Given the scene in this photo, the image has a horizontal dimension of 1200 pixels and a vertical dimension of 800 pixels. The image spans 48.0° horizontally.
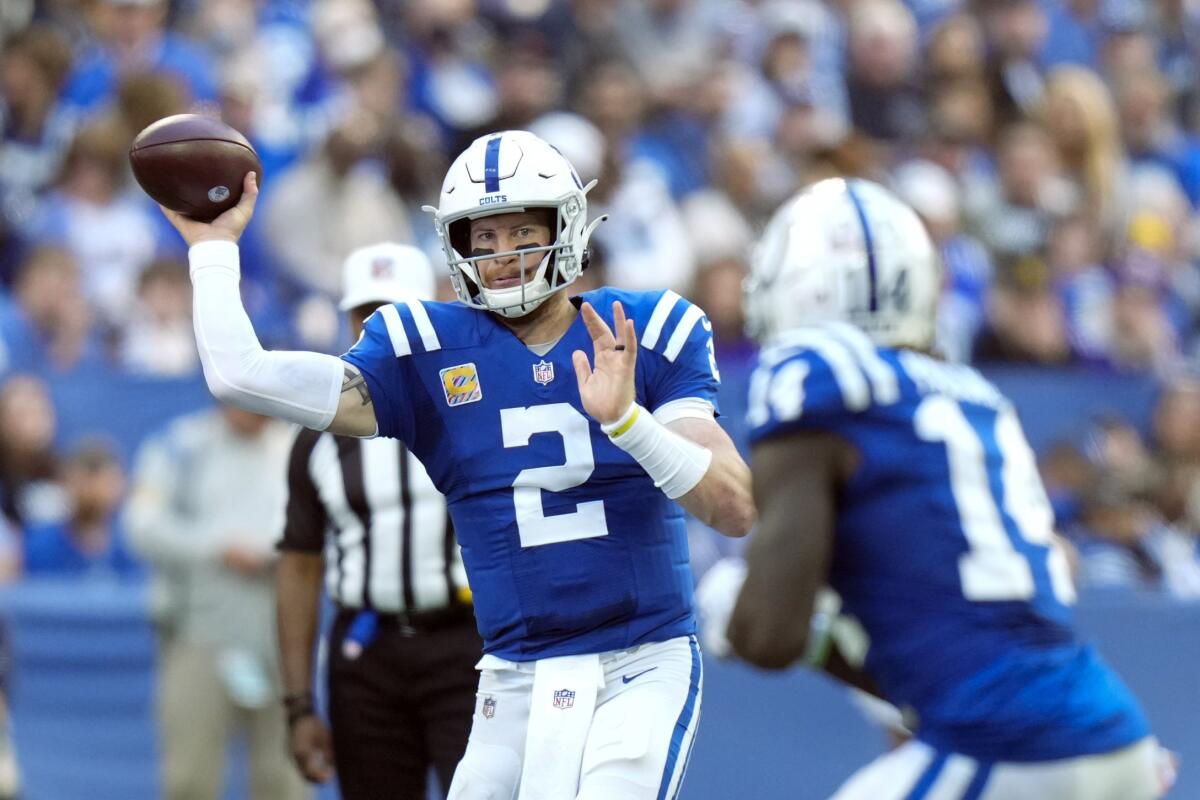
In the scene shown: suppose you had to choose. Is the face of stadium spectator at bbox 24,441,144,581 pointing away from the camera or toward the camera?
toward the camera

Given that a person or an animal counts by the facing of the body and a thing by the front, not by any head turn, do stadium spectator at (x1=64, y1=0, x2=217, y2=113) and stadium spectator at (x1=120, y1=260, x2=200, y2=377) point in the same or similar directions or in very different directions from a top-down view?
same or similar directions

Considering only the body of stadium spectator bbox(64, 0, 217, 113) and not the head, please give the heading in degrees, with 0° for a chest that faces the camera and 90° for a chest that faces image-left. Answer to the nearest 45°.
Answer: approximately 0°

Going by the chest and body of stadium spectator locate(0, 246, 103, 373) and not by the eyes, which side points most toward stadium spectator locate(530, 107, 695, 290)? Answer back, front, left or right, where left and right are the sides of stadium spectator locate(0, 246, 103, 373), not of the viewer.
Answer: left

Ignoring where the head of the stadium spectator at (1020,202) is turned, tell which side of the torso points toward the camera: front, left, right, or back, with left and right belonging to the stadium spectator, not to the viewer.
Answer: front

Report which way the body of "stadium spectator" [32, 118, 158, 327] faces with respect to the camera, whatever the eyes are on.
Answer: toward the camera

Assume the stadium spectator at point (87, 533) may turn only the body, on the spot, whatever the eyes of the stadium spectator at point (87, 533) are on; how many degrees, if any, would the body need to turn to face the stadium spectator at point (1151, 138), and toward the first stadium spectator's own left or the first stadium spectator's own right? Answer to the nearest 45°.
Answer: approximately 90° to the first stadium spectator's own left

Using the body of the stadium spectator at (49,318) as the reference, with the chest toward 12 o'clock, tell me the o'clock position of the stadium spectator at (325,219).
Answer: the stadium spectator at (325,219) is roughly at 9 o'clock from the stadium spectator at (49,318).

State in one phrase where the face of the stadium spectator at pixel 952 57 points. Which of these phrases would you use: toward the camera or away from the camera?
toward the camera

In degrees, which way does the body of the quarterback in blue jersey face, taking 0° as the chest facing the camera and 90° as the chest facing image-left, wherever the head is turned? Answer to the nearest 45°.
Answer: approximately 0°

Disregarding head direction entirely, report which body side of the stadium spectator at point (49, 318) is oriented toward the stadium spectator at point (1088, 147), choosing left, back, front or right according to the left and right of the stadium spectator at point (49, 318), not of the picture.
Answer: left
